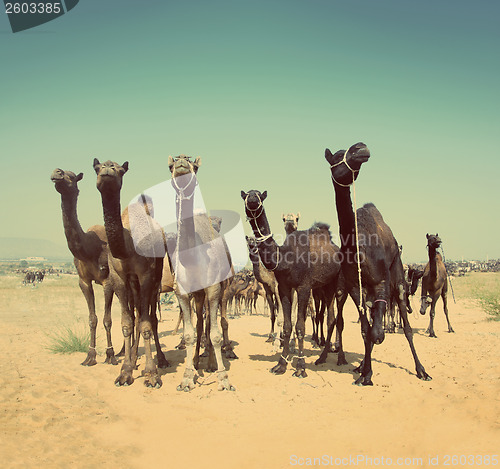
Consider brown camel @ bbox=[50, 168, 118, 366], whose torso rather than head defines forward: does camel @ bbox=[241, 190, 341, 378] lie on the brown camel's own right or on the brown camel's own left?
on the brown camel's own left

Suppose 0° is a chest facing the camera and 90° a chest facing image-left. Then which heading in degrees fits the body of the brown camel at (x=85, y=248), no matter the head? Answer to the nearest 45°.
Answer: approximately 45°

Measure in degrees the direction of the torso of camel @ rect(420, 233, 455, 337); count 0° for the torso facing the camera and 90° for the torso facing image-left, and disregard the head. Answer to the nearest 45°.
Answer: approximately 0°

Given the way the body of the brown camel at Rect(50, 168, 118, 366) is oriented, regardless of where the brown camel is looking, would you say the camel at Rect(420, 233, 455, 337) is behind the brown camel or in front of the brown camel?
behind

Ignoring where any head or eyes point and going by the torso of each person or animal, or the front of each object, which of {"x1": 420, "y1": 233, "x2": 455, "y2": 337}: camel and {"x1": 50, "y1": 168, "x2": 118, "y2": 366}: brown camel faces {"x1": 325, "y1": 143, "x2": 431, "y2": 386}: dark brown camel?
the camel
